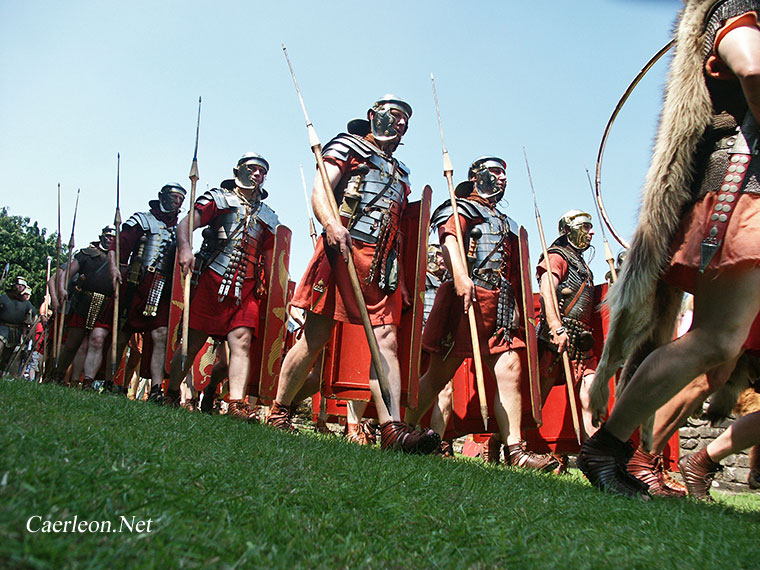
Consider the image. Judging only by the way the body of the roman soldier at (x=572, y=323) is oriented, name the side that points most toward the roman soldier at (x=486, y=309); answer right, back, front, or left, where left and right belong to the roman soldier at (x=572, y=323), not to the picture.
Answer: right

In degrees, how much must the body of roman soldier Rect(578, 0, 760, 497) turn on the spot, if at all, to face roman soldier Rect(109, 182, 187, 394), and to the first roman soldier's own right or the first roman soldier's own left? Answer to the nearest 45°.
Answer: approximately 135° to the first roman soldier's own left

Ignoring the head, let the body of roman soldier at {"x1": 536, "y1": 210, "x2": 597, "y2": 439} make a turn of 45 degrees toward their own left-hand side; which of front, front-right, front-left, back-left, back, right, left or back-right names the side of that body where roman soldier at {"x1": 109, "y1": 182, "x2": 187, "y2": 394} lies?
back

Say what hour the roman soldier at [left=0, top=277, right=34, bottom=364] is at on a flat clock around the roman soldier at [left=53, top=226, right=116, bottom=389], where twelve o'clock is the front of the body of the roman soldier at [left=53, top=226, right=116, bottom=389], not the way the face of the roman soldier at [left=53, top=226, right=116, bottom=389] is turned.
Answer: the roman soldier at [left=0, top=277, right=34, bottom=364] is roughly at 7 o'clock from the roman soldier at [left=53, top=226, right=116, bottom=389].

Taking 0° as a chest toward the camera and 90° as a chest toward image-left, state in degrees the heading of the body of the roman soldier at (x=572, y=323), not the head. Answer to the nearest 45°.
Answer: approximately 315°

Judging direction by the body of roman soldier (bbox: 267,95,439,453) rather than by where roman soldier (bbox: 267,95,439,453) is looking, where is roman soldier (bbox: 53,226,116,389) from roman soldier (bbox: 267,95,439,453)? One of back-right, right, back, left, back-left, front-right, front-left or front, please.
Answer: back

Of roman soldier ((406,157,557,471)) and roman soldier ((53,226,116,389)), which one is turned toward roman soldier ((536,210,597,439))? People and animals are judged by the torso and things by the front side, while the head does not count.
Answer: roman soldier ((53,226,116,389))

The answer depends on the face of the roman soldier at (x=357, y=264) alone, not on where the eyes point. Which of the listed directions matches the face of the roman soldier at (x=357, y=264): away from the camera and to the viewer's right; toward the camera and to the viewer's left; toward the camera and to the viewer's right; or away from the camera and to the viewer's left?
toward the camera and to the viewer's right
